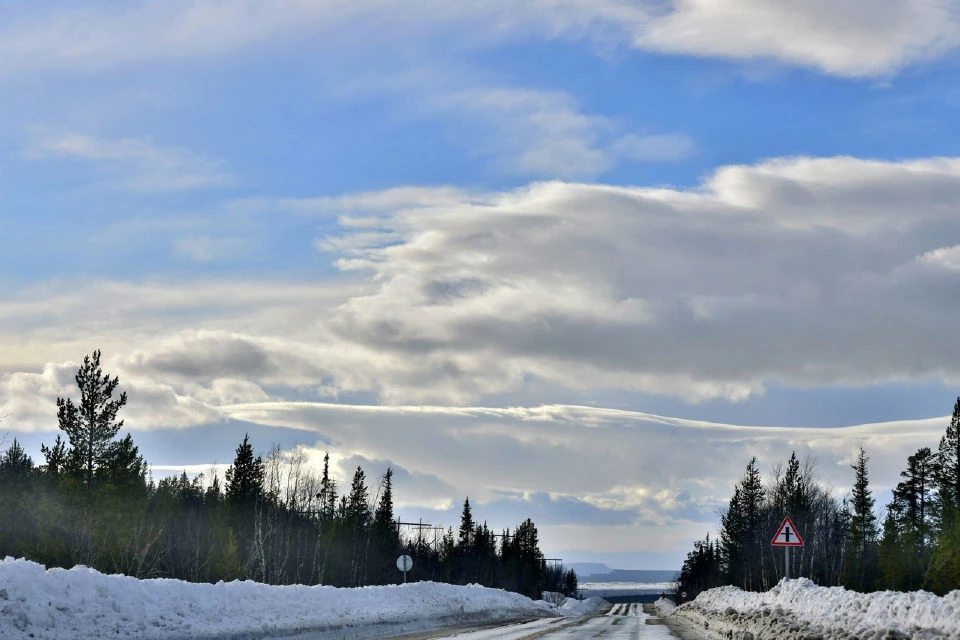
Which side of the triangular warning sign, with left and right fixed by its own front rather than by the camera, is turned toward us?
front
